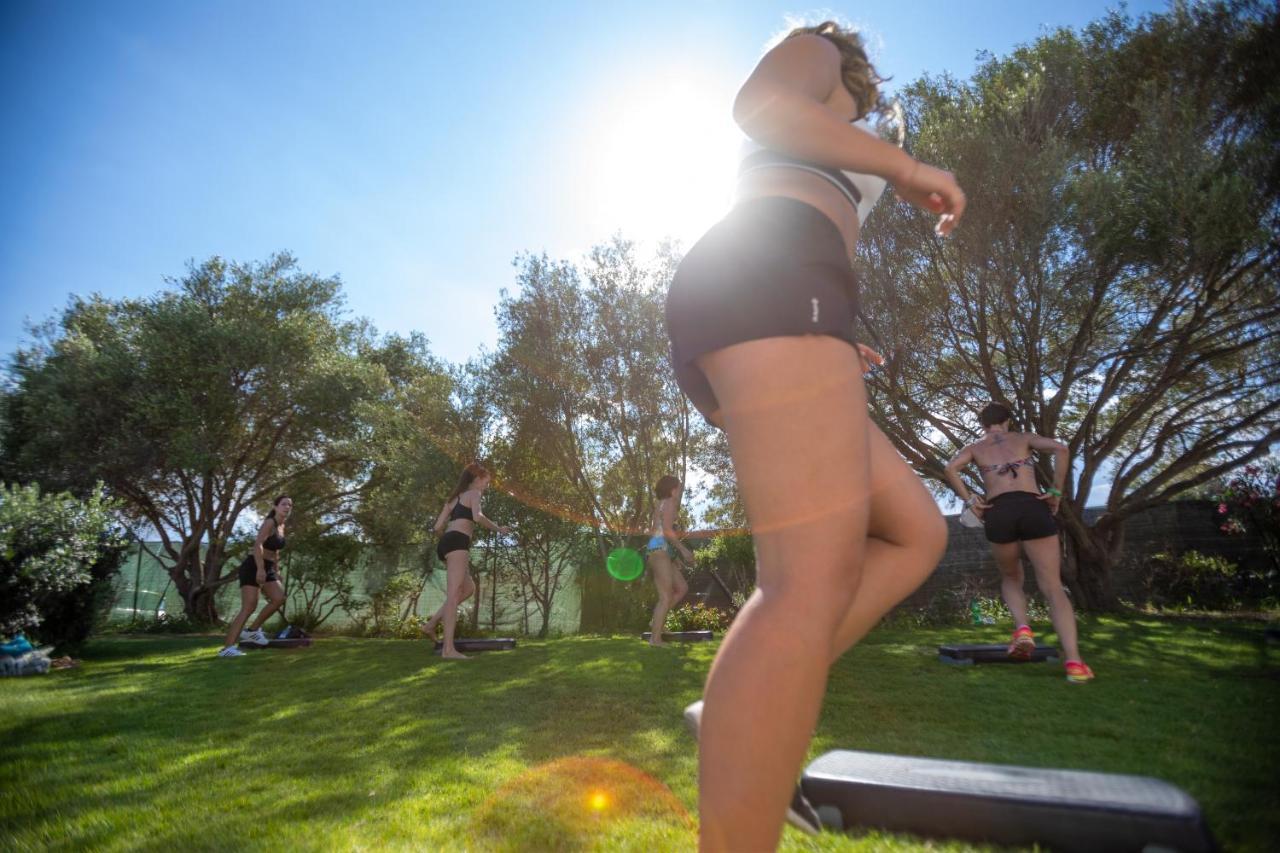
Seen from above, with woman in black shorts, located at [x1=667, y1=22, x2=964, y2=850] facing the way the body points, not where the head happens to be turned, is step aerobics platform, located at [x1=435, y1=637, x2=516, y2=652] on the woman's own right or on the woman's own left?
on the woman's own left

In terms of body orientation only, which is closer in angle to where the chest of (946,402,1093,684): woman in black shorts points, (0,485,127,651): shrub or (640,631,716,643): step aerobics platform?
the step aerobics platform

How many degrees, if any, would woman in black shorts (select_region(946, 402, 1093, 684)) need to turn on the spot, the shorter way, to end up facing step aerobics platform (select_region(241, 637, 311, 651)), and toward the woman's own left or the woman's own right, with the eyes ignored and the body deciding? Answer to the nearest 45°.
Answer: approximately 90° to the woman's own left

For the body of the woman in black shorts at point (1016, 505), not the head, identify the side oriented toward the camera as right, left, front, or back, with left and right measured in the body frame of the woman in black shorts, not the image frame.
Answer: back

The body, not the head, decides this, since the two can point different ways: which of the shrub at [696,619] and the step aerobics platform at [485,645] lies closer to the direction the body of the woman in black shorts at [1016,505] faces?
the shrub

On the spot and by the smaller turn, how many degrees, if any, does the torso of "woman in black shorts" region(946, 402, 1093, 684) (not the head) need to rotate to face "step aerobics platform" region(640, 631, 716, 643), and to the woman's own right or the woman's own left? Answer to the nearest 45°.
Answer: approximately 45° to the woman's own left

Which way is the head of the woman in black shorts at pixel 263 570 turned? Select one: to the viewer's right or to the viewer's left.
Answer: to the viewer's right
